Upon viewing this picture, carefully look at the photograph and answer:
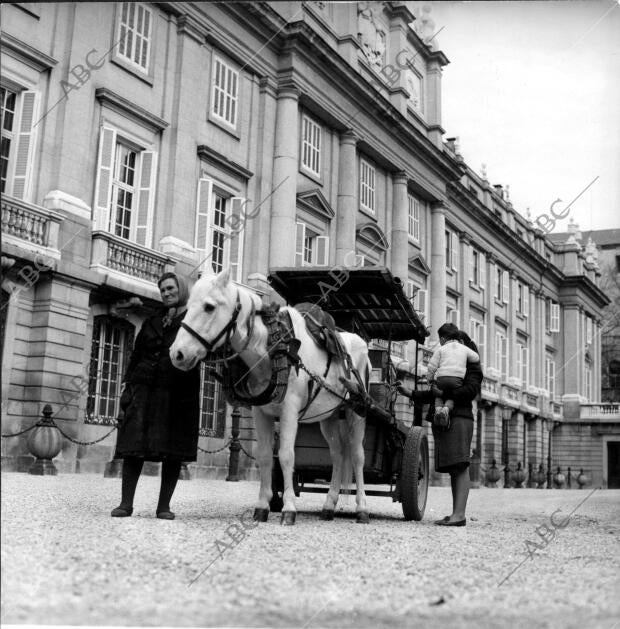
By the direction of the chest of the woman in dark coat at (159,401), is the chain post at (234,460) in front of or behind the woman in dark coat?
behind

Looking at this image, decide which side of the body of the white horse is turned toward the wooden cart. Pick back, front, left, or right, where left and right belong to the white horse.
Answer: back

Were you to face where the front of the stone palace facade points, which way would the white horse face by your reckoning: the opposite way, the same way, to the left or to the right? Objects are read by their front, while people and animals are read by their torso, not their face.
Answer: to the right

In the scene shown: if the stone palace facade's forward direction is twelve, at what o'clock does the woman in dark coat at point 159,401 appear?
The woman in dark coat is roughly at 1 o'clock from the stone palace facade.

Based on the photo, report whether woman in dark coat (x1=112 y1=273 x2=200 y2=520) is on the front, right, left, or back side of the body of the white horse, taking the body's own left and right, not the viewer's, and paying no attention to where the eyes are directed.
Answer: front

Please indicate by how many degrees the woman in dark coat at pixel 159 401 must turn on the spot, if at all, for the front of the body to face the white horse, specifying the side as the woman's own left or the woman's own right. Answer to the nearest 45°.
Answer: approximately 90° to the woman's own left

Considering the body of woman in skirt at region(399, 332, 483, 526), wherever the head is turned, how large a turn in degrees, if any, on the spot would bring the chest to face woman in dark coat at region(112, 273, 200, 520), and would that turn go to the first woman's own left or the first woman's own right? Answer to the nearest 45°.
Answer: approximately 45° to the first woman's own left

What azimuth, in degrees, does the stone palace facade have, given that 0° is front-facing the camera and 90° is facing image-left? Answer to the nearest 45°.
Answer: approximately 315°

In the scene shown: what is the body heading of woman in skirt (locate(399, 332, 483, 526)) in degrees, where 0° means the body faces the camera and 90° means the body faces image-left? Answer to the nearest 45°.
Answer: approximately 90°

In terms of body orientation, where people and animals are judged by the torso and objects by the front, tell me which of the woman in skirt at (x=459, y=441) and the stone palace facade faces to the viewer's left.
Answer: the woman in skirt

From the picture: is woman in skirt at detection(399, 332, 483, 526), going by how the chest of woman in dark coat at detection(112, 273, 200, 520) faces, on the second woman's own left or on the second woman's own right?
on the second woman's own left

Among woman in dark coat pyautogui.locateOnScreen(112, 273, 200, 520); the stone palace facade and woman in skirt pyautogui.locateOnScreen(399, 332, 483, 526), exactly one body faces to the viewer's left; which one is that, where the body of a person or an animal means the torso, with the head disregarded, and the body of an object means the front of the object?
the woman in skirt

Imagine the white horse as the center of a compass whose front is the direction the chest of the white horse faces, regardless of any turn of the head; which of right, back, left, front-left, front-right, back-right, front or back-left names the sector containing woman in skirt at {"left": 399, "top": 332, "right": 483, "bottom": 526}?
back

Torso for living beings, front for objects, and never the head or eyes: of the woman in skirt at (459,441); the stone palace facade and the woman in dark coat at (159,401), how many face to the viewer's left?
1

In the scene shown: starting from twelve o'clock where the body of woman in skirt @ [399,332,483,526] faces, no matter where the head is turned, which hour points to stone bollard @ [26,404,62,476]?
The stone bollard is roughly at 1 o'clock from the woman in skirt.

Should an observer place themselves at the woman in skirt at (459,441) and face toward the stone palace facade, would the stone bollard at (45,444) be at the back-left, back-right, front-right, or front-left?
front-left

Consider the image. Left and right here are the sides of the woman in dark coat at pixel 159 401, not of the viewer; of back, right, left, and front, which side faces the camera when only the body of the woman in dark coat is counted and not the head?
front
